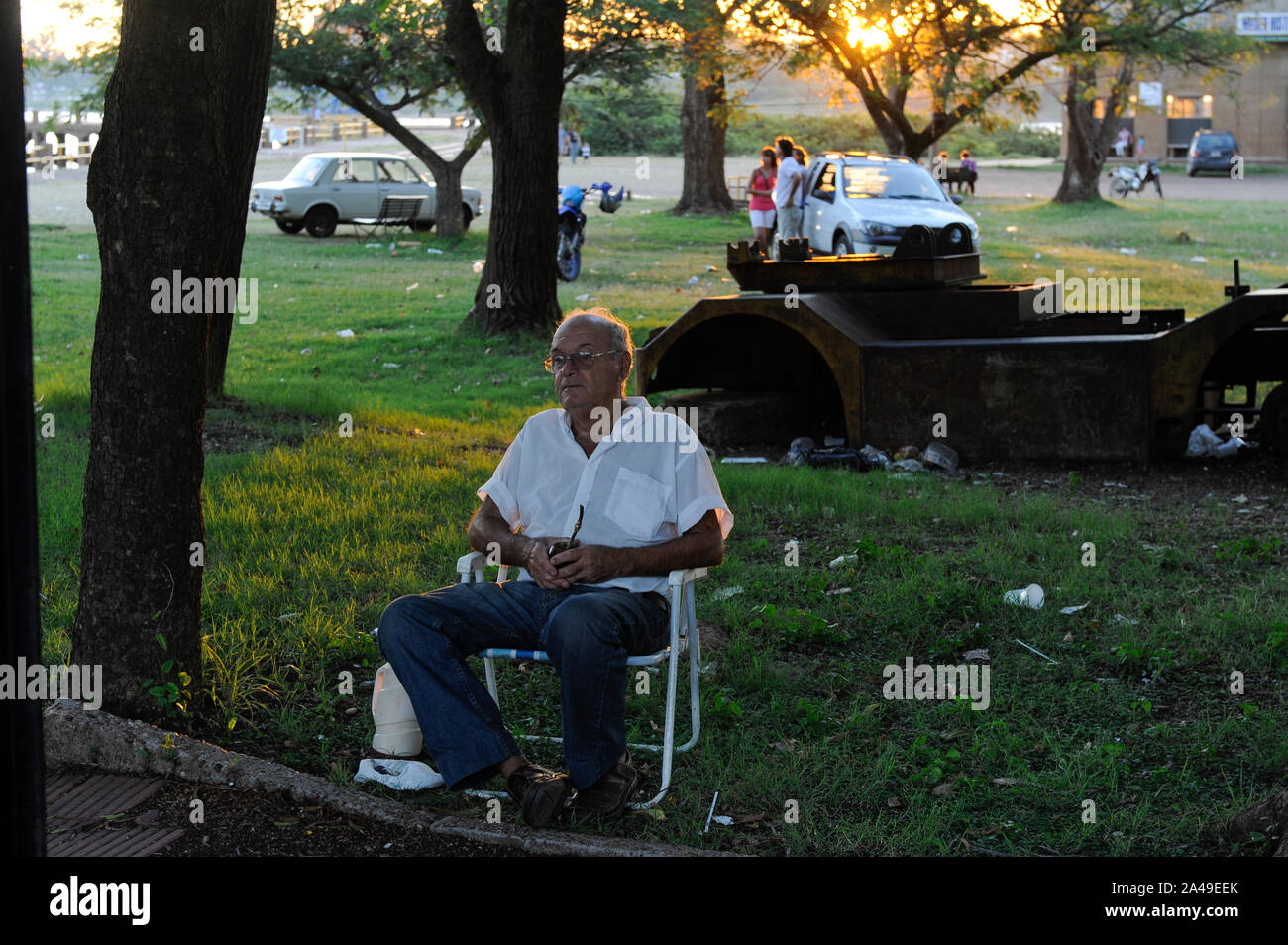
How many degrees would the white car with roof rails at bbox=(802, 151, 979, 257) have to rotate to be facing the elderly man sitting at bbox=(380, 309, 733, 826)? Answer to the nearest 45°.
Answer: approximately 45° to its right

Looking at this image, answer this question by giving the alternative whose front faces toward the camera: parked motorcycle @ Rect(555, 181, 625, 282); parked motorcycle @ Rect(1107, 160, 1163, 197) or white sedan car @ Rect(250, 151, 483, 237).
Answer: parked motorcycle @ Rect(555, 181, 625, 282)

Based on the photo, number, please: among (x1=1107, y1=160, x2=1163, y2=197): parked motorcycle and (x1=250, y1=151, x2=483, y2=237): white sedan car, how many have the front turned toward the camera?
0

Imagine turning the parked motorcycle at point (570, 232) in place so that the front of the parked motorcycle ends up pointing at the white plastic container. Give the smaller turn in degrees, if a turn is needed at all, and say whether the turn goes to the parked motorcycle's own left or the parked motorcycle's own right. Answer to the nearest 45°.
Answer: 0° — it already faces it

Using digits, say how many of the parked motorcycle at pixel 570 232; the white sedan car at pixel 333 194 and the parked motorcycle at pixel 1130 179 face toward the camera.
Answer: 1

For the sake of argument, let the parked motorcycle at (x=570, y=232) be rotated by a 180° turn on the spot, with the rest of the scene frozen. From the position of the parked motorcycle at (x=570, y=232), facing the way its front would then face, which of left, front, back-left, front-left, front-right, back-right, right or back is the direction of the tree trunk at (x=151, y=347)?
back

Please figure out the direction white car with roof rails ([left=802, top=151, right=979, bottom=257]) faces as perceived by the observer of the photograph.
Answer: facing the viewer and to the right of the viewer

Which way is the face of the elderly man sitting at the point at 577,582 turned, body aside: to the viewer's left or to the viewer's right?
to the viewer's left

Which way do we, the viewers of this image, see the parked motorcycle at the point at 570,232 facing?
facing the viewer

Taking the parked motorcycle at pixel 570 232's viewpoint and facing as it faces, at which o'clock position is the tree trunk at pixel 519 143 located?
The tree trunk is roughly at 12 o'clock from the parked motorcycle.
